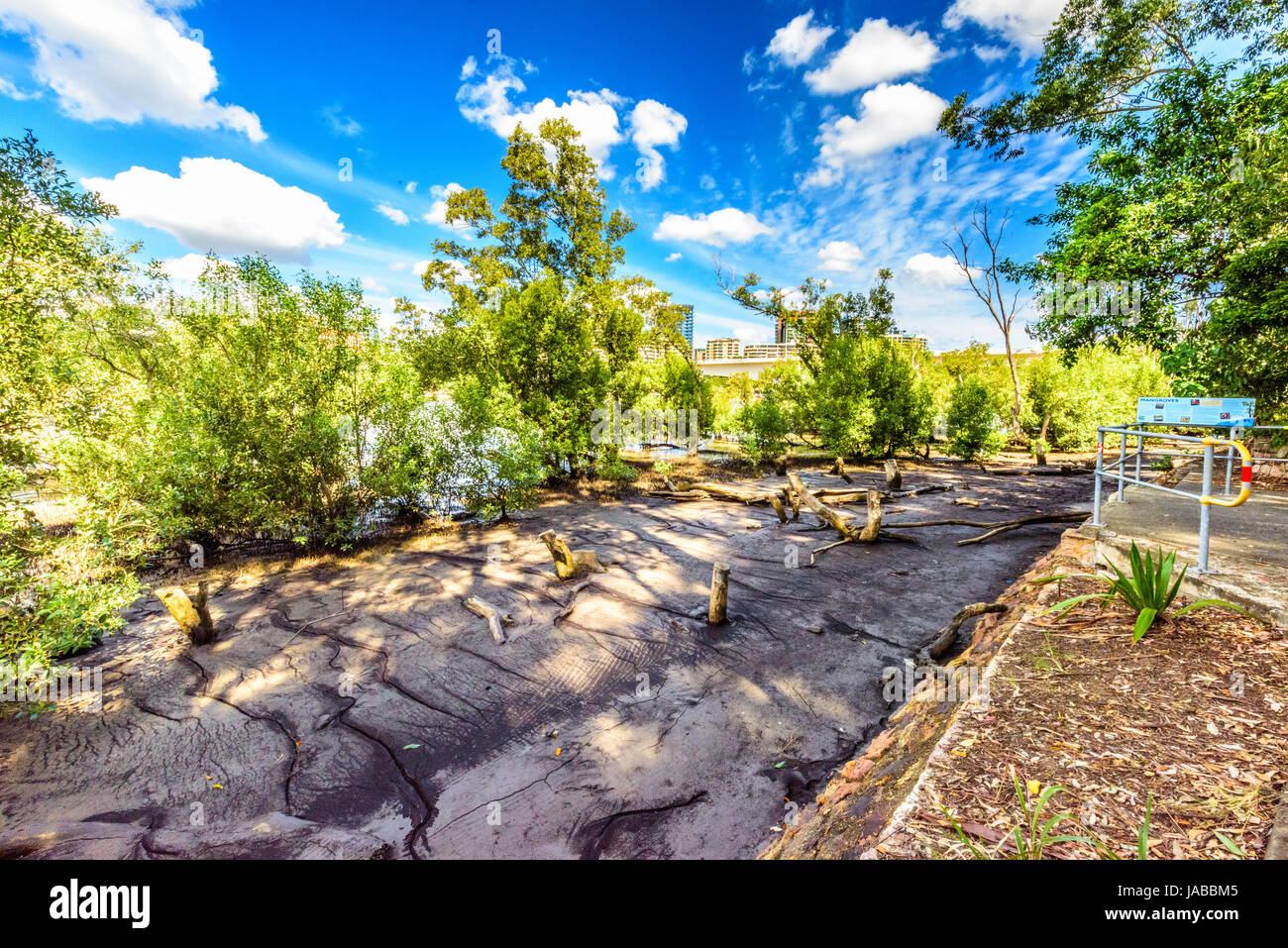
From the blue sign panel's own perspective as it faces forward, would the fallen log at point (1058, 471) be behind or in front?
behind

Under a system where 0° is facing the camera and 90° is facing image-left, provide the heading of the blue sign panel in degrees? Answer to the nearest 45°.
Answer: approximately 0°

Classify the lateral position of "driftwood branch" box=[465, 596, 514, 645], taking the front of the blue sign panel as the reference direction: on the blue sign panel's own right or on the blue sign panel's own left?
on the blue sign panel's own right
